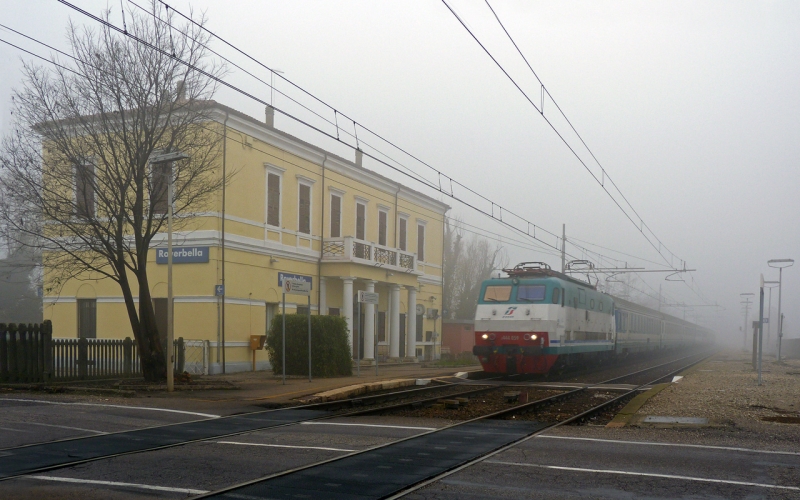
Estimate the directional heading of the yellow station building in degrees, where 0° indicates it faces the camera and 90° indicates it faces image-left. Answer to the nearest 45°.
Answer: approximately 315°

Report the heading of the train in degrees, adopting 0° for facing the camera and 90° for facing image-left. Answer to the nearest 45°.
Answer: approximately 45°

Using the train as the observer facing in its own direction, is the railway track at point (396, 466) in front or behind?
in front

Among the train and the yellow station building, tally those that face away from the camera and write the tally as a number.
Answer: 0

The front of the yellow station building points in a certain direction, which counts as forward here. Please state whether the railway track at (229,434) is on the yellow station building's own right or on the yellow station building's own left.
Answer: on the yellow station building's own right

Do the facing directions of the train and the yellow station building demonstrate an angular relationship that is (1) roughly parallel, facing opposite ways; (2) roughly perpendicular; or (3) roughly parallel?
roughly perpendicular
